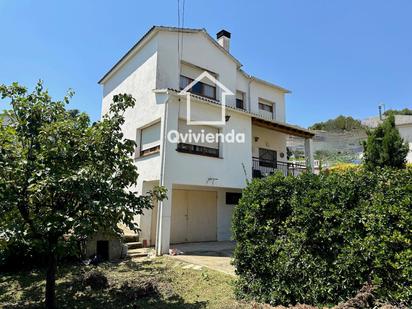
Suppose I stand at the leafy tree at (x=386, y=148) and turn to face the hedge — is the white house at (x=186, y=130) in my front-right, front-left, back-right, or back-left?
front-right

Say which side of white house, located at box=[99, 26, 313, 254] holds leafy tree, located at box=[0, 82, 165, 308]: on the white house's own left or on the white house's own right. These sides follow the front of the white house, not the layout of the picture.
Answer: on the white house's own right

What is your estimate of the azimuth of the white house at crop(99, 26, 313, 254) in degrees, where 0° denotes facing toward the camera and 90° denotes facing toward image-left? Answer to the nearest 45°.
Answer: approximately 315°

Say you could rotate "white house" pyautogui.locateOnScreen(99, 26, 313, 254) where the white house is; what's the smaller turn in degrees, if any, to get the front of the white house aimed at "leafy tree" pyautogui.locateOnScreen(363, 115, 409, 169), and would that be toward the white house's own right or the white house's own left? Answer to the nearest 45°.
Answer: approximately 45° to the white house's own left

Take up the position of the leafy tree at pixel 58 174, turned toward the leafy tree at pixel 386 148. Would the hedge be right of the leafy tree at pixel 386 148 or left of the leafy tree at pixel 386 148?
right

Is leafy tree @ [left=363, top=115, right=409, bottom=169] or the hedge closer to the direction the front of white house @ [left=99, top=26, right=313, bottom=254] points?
the hedge

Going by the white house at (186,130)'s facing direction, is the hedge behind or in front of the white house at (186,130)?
in front
